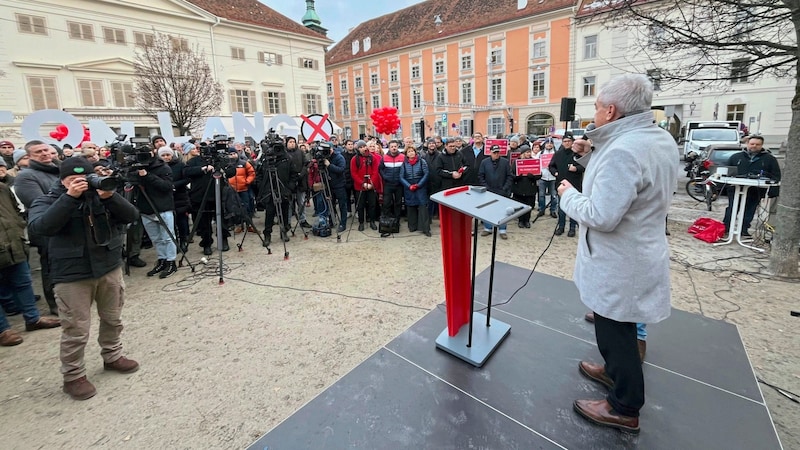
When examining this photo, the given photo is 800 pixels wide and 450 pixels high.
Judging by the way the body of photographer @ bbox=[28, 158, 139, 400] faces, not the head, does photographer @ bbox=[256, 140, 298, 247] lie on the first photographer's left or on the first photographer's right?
on the first photographer's left

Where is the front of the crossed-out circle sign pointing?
toward the camera

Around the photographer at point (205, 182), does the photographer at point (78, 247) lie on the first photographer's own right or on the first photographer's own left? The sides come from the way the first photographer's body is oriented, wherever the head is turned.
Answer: on the first photographer's own right

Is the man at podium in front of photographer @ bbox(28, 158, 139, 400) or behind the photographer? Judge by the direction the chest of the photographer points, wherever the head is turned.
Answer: in front

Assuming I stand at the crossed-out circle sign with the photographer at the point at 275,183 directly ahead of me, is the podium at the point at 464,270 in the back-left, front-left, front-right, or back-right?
front-left

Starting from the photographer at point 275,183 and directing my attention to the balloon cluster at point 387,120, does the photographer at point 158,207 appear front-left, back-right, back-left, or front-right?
back-left

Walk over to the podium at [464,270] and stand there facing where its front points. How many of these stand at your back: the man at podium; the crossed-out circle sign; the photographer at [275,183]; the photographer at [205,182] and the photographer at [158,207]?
1

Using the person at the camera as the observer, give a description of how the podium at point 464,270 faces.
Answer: facing away from the viewer and to the left of the viewer

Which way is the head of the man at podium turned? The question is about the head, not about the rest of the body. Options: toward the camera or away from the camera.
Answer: away from the camera

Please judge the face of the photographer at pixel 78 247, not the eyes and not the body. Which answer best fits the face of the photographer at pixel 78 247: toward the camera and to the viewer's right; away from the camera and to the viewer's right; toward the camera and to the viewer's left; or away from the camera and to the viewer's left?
toward the camera and to the viewer's right

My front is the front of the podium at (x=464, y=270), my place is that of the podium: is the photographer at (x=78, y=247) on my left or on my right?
on my left

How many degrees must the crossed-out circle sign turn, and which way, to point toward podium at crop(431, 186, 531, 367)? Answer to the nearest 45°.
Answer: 0° — it already faces it

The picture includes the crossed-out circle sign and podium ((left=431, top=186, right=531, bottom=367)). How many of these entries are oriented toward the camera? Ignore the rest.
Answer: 1

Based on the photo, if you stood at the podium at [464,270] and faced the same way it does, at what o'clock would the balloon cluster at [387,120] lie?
The balloon cluster is roughly at 1 o'clock from the podium.

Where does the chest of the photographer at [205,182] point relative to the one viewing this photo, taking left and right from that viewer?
facing the viewer and to the right of the viewer
